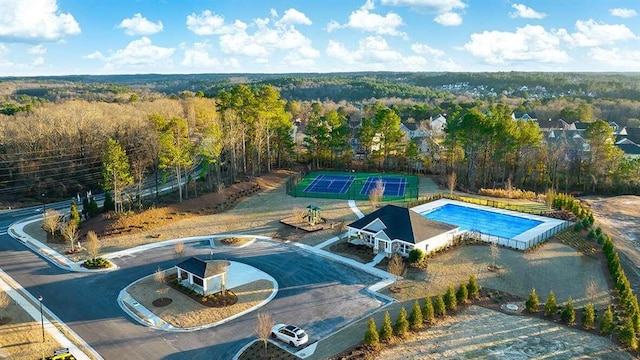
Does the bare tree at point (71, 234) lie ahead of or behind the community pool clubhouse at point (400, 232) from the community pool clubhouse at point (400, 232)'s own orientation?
ahead

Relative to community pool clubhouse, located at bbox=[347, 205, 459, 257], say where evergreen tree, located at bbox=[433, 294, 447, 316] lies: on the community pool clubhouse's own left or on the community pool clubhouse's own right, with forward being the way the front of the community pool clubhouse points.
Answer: on the community pool clubhouse's own left

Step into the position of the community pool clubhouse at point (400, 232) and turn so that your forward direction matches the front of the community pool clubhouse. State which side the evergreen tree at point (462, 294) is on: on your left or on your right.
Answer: on your left

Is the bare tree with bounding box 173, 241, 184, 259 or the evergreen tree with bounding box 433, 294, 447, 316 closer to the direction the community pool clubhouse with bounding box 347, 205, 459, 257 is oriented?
the bare tree

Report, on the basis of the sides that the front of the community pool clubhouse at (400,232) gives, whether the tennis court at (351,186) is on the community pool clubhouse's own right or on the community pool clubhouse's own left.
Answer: on the community pool clubhouse's own right

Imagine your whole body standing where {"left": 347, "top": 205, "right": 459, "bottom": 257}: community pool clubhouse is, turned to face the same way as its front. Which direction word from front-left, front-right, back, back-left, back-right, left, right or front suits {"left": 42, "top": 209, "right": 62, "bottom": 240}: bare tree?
front-right

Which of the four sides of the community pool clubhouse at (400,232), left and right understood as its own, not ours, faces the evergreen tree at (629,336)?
left

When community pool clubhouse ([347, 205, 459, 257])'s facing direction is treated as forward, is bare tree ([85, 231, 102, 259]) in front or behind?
in front

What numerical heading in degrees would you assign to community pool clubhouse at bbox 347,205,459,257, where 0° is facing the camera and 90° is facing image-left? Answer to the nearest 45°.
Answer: approximately 45°

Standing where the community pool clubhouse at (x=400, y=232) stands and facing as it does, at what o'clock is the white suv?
The white suv is roughly at 11 o'clock from the community pool clubhouse.

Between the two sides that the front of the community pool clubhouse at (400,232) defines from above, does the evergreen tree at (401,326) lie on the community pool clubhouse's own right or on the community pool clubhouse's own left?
on the community pool clubhouse's own left

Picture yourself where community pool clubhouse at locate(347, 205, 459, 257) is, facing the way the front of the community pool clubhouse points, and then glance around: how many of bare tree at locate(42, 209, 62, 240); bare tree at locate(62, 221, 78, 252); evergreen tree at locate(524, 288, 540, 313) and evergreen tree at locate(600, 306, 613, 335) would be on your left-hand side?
2

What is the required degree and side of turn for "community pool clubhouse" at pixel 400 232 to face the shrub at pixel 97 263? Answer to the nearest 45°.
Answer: approximately 45° to its right

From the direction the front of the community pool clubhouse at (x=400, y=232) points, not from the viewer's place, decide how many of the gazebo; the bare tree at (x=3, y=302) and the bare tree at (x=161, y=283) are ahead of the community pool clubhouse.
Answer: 3

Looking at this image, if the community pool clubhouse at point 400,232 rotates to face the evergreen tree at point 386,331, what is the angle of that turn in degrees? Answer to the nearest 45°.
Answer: approximately 45° to its left

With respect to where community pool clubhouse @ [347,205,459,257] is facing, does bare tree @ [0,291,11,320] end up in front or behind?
in front

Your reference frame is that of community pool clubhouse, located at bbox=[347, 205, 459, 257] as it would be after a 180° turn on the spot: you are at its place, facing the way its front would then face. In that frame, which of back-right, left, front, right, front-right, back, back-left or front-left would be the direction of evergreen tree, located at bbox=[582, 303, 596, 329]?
right

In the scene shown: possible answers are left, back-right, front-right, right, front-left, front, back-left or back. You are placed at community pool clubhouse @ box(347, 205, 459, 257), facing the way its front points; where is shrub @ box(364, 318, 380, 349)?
front-left
